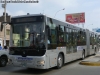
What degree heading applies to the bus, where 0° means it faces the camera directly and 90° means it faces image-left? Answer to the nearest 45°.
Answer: approximately 45°
